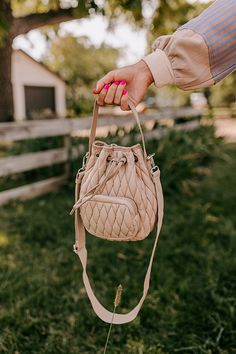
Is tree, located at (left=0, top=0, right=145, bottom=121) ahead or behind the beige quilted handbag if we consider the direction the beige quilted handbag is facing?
behind

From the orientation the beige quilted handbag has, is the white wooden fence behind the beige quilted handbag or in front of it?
behind

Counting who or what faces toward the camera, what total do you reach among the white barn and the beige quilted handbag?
2

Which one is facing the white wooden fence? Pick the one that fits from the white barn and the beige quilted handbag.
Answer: the white barn

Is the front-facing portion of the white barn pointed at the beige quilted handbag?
yes

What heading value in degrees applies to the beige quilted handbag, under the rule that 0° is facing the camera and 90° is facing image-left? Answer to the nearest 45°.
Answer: approximately 0°
